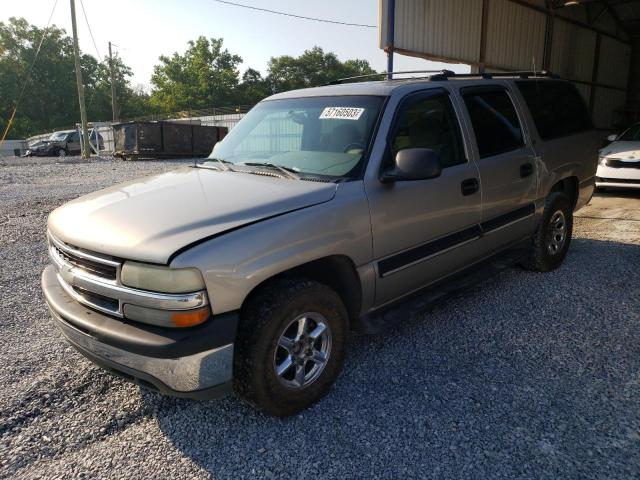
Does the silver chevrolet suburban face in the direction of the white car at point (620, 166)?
no

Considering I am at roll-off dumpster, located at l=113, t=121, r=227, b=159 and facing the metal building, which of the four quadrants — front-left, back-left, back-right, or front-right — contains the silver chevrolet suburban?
front-right

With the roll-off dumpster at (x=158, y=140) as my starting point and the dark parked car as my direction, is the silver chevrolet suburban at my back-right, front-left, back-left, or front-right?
back-left

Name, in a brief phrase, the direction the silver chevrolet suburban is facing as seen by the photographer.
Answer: facing the viewer and to the left of the viewer

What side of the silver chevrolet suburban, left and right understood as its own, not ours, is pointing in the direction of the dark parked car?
right

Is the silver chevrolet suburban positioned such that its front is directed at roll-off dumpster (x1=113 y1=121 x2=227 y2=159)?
no

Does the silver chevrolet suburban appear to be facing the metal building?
no
